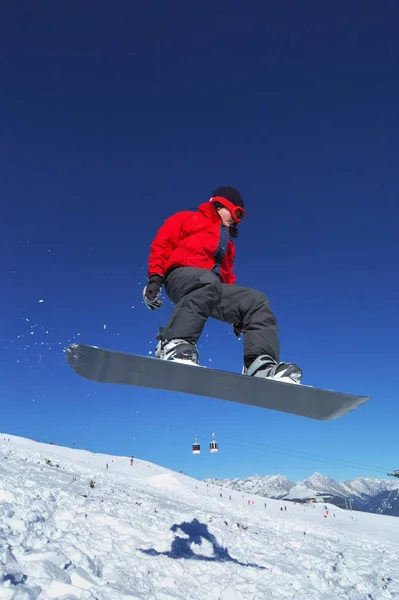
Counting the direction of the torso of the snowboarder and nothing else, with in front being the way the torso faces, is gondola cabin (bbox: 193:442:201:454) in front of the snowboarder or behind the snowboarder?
behind

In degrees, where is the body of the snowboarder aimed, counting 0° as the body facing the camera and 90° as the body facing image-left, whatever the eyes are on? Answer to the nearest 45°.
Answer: approximately 315°

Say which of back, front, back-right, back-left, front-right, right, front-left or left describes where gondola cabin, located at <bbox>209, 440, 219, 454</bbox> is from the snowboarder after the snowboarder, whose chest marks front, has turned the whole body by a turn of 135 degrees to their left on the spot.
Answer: front
